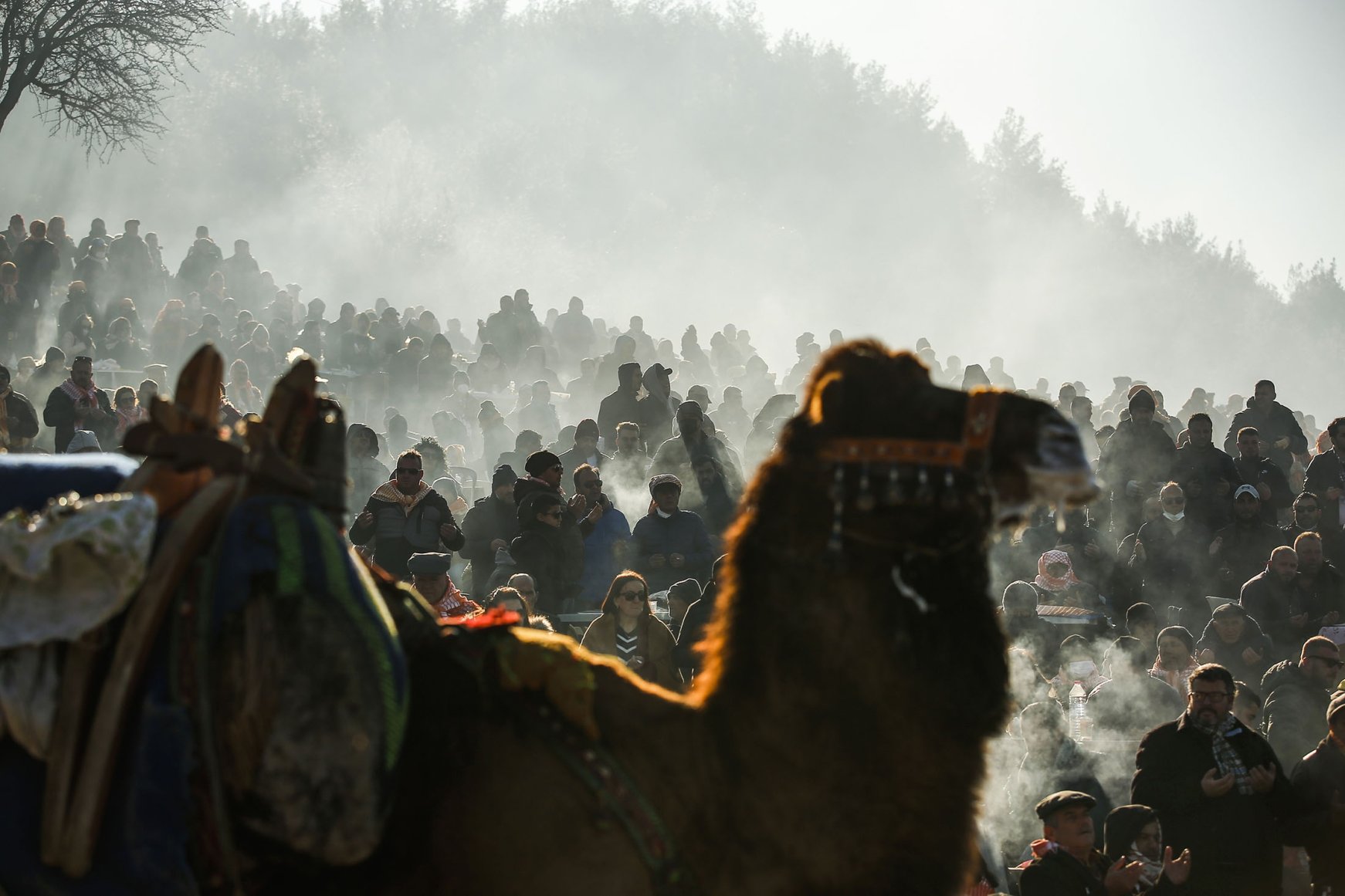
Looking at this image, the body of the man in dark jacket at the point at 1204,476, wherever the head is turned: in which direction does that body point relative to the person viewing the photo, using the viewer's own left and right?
facing the viewer

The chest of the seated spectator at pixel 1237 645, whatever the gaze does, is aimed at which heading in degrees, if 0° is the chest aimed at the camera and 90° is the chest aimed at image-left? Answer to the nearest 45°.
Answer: approximately 0°

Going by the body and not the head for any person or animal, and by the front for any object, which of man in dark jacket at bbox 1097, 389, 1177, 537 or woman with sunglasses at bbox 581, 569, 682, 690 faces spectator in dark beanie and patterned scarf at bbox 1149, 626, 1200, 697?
the man in dark jacket

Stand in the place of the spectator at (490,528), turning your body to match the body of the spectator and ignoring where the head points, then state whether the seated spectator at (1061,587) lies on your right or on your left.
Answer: on your left

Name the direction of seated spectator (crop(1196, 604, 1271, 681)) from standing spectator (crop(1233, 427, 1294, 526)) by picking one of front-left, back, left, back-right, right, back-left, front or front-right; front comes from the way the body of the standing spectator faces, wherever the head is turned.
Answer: front

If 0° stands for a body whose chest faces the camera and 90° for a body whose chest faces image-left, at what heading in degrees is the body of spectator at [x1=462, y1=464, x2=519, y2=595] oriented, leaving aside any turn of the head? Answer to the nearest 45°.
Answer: approximately 315°

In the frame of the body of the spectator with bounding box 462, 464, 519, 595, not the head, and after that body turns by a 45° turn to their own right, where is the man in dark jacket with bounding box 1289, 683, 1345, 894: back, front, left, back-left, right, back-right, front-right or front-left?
front-left

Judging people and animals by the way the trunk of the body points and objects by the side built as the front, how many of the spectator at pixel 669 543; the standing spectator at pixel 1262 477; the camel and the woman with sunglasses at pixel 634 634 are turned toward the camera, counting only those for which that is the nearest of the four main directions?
3

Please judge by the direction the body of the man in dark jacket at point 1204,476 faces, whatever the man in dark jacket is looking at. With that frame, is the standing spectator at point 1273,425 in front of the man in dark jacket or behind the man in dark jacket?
behind

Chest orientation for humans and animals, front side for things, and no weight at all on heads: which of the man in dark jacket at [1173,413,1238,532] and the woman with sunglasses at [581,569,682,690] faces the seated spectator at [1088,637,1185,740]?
the man in dark jacket

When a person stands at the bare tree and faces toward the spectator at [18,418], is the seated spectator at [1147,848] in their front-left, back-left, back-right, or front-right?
front-left

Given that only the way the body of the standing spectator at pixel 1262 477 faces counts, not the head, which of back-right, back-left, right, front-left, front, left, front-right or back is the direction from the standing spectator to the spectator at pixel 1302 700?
front

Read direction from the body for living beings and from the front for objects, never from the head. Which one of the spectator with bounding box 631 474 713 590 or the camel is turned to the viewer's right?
the camel

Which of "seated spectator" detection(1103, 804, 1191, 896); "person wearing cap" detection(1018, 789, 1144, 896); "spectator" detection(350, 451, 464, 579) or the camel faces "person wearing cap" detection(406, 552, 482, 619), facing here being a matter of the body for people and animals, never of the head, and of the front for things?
the spectator

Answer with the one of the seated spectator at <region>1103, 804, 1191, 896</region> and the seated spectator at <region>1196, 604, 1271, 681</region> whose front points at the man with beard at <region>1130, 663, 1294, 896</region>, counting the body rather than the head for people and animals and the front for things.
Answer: the seated spectator at <region>1196, 604, 1271, 681</region>

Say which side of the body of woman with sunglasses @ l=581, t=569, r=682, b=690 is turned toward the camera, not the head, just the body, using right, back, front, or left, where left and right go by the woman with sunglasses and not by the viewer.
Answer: front

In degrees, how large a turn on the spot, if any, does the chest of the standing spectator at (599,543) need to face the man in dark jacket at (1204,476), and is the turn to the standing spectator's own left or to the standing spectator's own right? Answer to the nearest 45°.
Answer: approximately 45° to the standing spectator's own left

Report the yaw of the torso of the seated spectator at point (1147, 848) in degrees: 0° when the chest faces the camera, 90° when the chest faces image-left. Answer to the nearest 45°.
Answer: approximately 315°

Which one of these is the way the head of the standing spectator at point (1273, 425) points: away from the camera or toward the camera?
toward the camera

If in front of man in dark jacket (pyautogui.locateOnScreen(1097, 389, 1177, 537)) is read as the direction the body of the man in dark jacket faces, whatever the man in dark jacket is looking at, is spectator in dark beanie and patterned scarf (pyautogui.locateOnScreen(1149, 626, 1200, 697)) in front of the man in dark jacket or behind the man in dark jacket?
in front

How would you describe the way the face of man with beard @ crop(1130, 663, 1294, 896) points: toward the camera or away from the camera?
toward the camera

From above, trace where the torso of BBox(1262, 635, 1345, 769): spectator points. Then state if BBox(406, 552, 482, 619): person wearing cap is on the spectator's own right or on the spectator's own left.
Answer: on the spectator's own right
